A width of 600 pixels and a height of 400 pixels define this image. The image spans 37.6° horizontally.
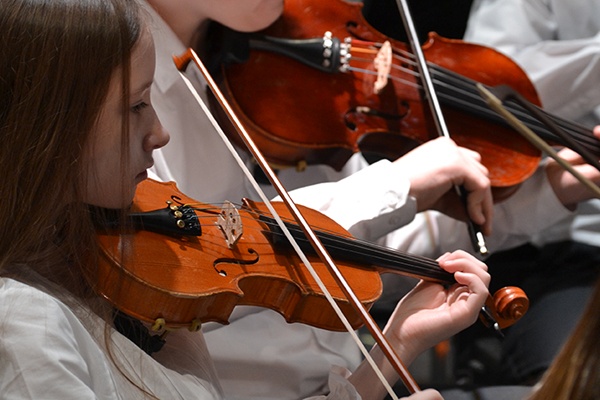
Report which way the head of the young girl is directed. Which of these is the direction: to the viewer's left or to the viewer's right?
to the viewer's right

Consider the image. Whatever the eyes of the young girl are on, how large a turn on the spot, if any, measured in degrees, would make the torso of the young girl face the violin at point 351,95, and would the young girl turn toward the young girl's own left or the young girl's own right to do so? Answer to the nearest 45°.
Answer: approximately 45° to the young girl's own left

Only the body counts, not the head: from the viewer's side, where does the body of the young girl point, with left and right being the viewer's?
facing to the right of the viewer

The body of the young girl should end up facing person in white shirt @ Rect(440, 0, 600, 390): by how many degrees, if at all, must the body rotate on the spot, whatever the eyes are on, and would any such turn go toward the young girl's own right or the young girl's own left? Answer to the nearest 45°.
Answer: approximately 45° to the young girl's own left
